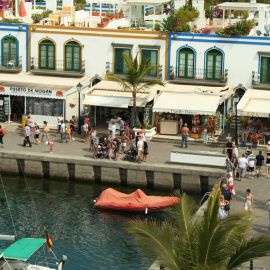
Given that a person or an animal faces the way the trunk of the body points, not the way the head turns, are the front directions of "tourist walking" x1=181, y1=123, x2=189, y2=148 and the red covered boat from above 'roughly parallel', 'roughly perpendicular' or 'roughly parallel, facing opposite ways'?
roughly perpendicular

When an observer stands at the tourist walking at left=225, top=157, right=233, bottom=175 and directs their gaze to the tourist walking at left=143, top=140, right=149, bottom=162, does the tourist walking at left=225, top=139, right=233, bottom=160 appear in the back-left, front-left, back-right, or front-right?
front-right

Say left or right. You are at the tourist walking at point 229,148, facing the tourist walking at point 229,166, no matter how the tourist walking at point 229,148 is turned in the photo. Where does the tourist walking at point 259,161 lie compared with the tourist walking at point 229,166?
left

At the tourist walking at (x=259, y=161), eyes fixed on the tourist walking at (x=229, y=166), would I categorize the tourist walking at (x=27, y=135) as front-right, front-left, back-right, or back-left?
front-right

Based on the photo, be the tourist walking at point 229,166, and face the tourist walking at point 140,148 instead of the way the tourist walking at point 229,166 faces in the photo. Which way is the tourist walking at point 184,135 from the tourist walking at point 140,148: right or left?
right
